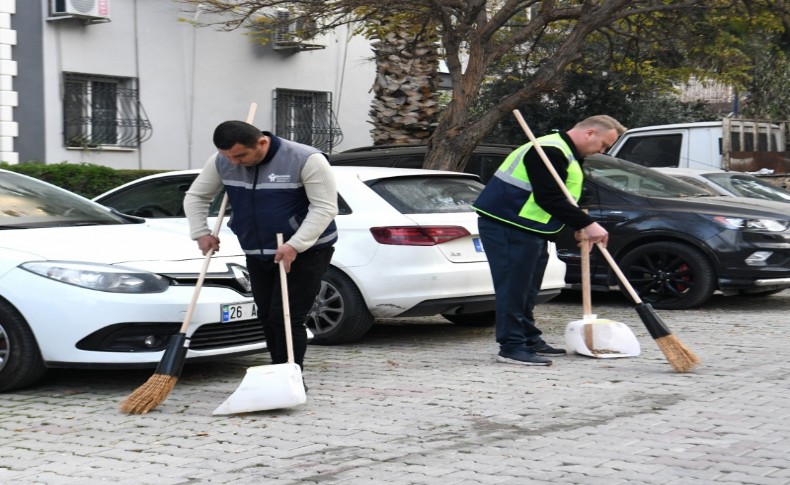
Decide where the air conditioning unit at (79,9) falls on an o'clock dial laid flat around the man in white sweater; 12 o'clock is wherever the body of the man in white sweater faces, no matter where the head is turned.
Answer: The air conditioning unit is roughly at 4 o'clock from the man in white sweater.

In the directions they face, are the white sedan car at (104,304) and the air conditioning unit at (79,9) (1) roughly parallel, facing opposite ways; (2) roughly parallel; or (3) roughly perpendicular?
roughly parallel

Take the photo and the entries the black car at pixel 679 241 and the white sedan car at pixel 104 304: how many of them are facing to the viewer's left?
0

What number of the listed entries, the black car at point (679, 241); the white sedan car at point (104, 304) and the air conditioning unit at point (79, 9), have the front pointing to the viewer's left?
0

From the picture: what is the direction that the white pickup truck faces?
to the viewer's left

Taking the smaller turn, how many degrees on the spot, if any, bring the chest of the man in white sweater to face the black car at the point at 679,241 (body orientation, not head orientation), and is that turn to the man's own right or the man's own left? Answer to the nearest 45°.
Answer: approximately 180°

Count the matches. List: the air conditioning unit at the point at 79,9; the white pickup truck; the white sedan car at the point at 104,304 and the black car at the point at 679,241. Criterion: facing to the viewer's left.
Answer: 1

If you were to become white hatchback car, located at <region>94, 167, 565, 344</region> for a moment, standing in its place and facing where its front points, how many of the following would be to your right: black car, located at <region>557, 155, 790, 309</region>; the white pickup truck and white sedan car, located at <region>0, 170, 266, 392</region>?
2

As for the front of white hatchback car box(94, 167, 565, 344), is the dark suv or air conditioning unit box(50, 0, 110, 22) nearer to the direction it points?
the air conditioning unit

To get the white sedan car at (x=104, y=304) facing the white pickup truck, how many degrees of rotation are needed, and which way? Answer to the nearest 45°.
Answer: approximately 90° to its left

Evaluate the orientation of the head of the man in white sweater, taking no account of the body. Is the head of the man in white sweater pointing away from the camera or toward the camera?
toward the camera
